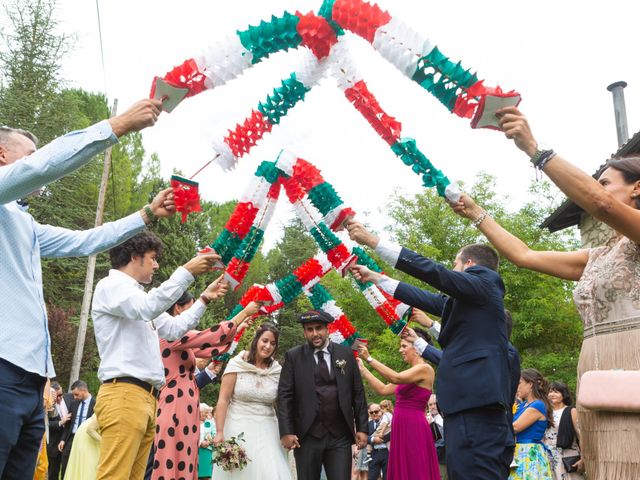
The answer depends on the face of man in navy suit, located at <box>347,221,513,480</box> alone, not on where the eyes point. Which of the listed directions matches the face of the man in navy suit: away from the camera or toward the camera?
away from the camera

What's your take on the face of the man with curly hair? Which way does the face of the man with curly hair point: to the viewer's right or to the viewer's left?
to the viewer's right

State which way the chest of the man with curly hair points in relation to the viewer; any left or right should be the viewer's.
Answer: facing to the right of the viewer

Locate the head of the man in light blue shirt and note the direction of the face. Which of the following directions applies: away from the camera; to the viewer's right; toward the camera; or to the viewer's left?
to the viewer's right

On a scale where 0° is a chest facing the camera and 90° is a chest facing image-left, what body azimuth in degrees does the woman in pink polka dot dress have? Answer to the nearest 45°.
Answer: approximately 270°

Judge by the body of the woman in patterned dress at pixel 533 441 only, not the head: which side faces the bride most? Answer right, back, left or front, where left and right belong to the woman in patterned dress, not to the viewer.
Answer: front

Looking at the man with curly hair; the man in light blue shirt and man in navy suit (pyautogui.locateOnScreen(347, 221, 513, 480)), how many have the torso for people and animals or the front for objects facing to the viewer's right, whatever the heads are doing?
2

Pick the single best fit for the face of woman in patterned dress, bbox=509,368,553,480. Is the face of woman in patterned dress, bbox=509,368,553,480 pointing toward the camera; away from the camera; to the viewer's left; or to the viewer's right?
to the viewer's left

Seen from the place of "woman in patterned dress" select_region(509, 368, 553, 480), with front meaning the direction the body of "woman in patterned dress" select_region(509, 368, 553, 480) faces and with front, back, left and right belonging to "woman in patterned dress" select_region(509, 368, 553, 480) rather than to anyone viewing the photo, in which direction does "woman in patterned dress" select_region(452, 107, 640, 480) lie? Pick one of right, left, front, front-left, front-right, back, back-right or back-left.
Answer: left

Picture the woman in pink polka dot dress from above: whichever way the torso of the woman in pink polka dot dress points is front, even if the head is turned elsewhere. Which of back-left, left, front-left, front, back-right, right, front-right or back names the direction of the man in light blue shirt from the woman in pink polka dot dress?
right

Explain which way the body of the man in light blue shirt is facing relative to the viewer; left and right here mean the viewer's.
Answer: facing to the right of the viewer

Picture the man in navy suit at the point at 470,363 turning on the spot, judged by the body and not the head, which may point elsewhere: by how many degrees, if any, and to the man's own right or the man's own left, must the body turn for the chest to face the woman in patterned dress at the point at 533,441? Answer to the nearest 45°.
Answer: approximately 90° to the man's own right

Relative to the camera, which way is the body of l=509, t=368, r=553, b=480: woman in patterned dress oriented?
to the viewer's left

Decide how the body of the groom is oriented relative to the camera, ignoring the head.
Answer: toward the camera

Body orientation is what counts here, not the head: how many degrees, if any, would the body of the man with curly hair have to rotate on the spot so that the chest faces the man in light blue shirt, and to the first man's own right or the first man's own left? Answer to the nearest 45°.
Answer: approximately 90° to the first man's own right
